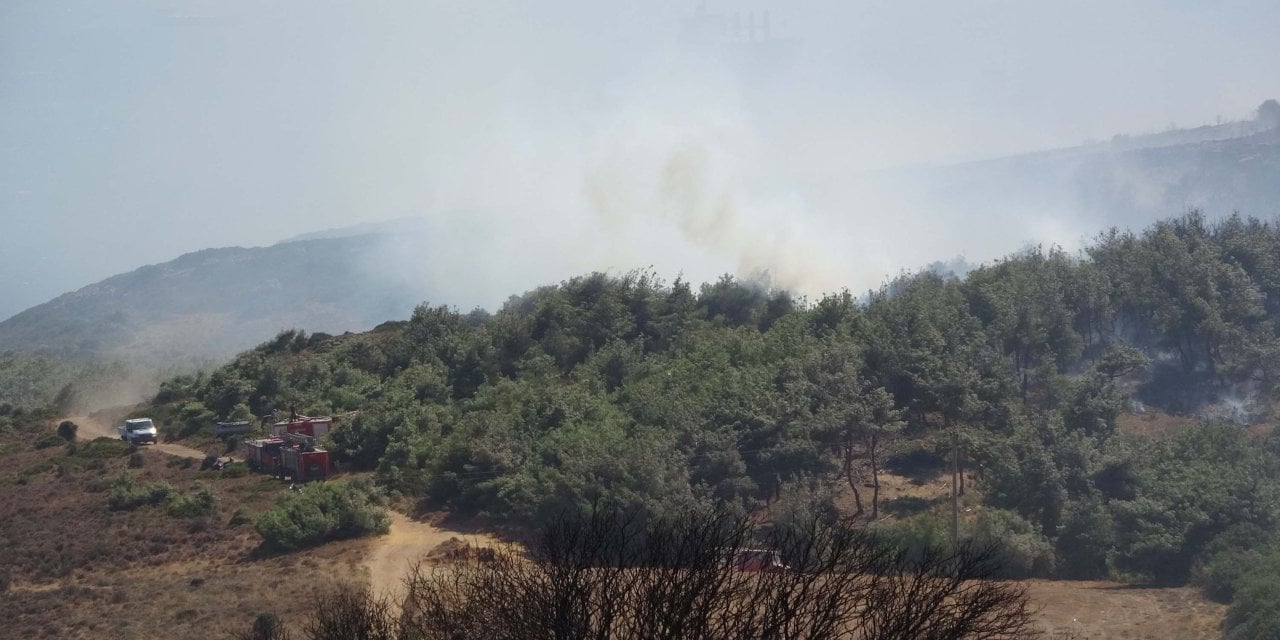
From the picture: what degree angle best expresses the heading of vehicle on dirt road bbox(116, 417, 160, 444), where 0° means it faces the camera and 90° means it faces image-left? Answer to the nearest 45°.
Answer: approximately 315°

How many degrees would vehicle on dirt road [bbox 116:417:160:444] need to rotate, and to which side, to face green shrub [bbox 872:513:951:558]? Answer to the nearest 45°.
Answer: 0° — it already faces it

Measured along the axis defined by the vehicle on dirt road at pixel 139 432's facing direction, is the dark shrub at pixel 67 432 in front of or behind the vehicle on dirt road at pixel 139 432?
behind

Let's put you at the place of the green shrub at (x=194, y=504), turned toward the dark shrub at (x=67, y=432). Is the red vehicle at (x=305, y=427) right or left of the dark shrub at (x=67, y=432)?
right

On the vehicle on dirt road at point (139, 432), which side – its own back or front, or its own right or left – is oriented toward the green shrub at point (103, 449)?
right
